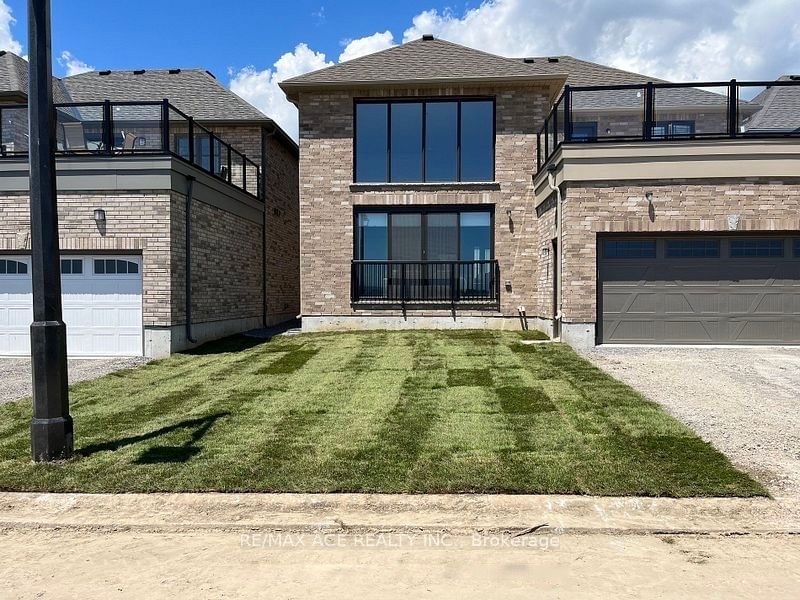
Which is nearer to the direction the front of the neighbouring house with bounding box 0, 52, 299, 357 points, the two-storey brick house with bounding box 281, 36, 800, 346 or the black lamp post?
the black lamp post

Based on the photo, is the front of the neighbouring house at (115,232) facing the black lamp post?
yes

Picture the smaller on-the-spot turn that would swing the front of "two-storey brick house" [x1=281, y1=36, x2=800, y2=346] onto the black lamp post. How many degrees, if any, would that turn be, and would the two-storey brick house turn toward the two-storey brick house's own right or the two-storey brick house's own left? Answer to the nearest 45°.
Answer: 0° — it already faces it

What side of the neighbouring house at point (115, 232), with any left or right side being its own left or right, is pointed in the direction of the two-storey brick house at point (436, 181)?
left

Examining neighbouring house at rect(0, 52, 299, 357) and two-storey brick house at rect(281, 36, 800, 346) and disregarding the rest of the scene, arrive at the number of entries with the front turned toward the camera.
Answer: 2

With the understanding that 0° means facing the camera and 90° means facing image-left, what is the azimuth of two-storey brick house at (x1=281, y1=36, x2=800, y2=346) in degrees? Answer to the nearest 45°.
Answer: approximately 0°

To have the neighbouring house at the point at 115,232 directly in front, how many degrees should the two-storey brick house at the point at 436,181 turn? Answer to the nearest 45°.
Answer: approximately 45° to its right

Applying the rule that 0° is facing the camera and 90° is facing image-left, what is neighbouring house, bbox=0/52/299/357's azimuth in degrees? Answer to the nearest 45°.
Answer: approximately 0°
